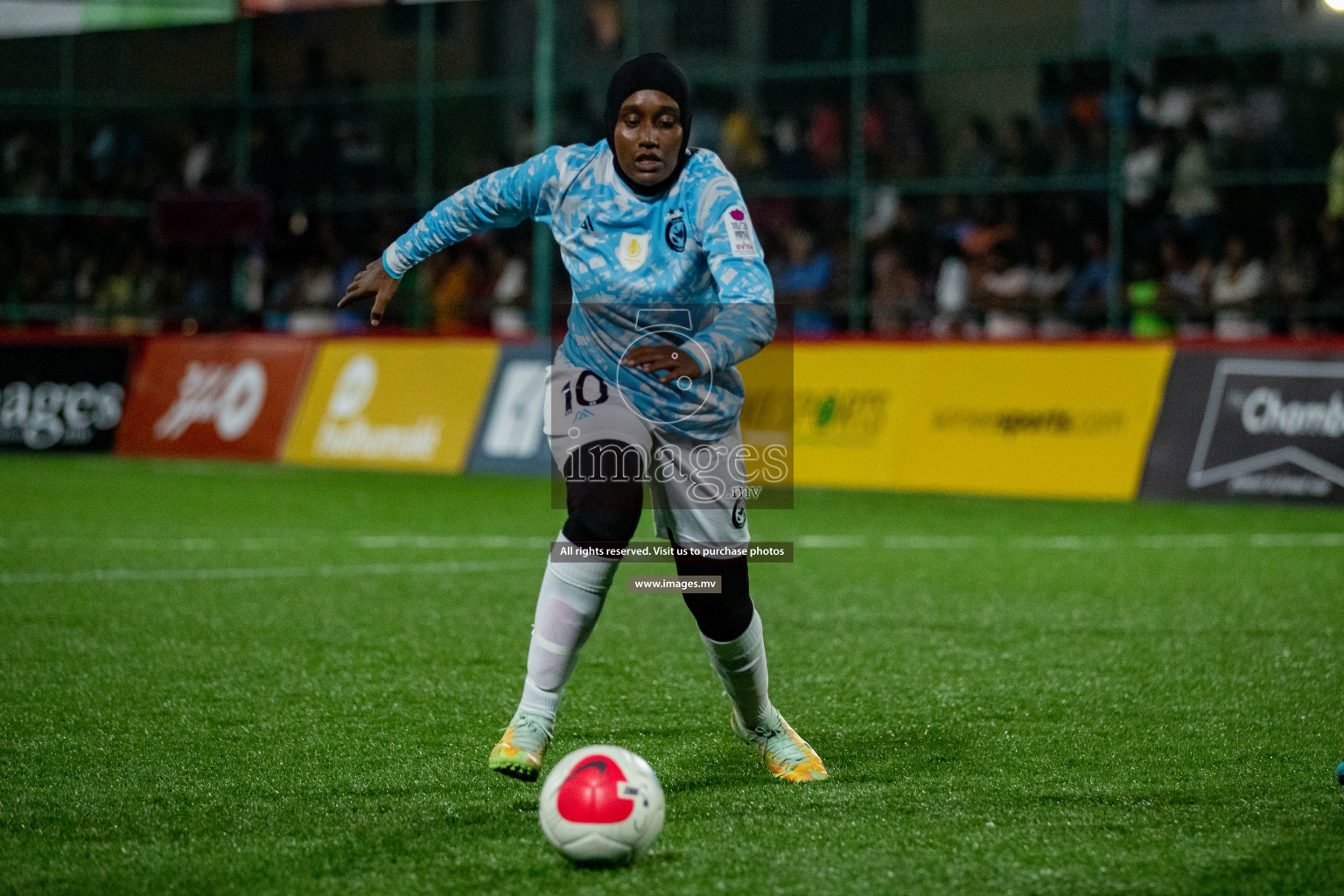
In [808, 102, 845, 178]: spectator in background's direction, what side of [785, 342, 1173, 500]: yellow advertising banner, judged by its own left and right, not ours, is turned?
back

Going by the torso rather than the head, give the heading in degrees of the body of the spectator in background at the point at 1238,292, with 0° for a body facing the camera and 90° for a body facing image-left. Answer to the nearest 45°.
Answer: approximately 0°

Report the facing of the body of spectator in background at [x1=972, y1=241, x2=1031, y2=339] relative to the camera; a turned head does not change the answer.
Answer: toward the camera

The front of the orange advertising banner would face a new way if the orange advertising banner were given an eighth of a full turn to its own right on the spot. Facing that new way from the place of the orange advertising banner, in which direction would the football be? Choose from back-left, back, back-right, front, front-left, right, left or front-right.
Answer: front-left

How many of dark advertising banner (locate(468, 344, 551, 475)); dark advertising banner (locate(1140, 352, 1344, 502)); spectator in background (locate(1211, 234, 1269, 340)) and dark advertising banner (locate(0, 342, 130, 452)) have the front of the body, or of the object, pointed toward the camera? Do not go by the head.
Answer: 4

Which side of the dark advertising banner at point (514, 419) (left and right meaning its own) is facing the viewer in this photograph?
front

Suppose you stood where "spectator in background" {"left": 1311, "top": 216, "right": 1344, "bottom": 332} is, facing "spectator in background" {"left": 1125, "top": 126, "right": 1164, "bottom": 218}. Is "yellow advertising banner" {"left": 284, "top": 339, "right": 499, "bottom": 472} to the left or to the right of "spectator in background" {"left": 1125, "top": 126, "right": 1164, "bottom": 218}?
left

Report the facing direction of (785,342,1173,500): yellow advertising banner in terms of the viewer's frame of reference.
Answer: facing the viewer
